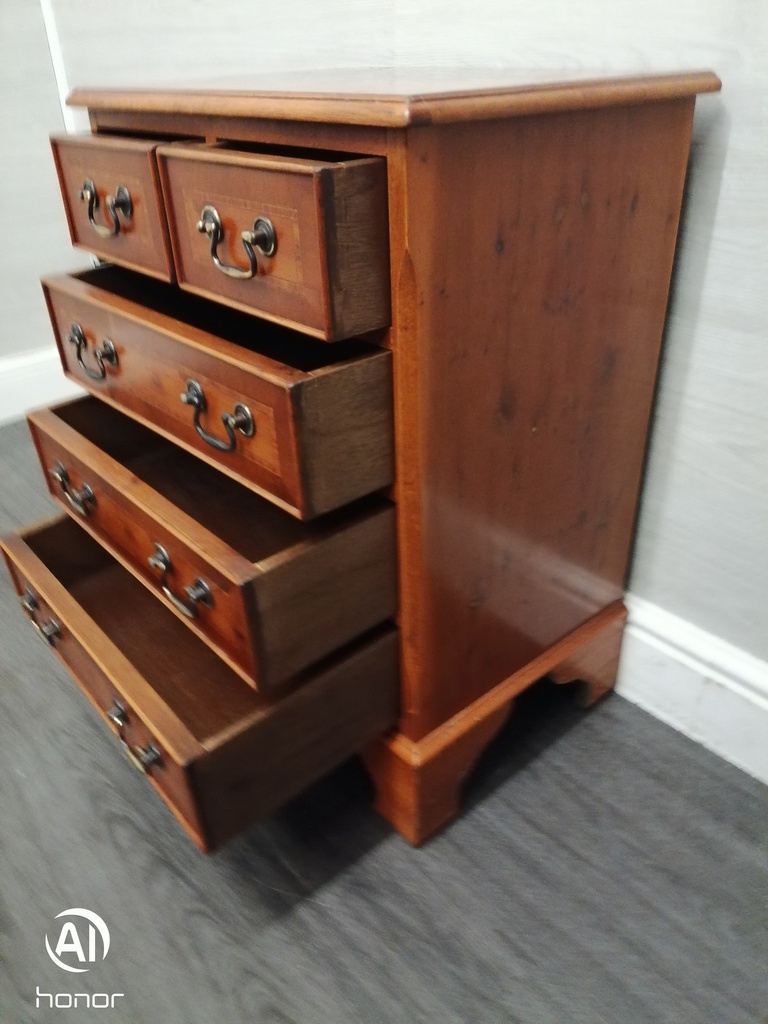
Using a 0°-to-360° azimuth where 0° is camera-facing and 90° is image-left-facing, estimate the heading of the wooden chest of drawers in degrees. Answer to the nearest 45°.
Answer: approximately 45°
